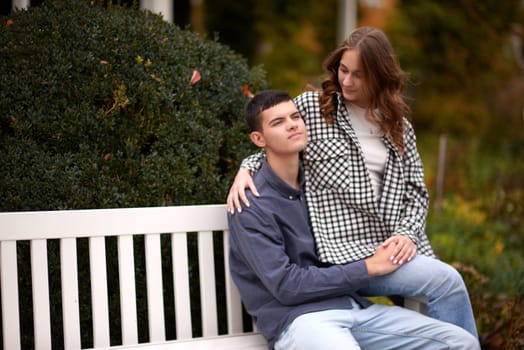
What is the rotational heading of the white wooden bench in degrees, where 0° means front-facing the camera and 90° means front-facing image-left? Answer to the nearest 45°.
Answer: approximately 315°

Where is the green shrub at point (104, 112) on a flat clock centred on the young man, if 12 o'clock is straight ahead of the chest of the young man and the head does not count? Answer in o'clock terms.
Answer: The green shrub is roughly at 5 o'clock from the young man.

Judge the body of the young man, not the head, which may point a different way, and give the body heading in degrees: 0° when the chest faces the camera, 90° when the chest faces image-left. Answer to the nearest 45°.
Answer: approximately 315°

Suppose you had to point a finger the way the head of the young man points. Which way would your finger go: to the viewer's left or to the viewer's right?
to the viewer's right

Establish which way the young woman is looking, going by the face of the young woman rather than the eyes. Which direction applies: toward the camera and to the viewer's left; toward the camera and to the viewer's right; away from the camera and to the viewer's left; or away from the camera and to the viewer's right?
toward the camera and to the viewer's left
